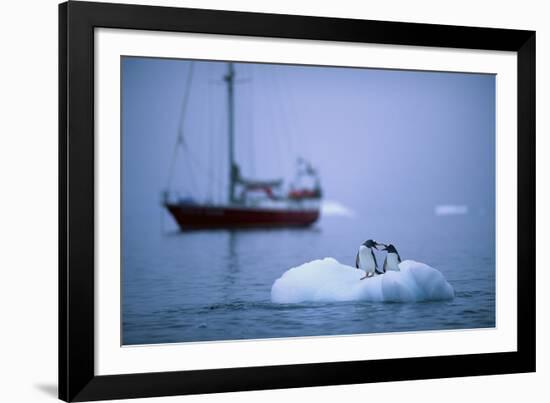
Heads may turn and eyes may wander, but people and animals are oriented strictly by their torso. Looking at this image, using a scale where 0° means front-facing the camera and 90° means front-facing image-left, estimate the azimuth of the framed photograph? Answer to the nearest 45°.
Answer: approximately 315°
